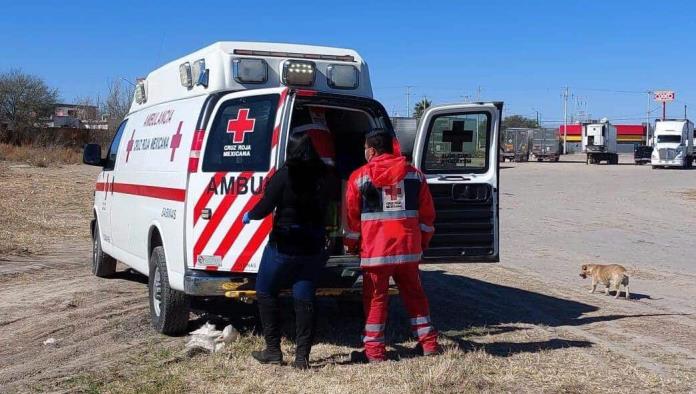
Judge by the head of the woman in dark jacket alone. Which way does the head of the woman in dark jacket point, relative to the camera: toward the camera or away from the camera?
away from the camera

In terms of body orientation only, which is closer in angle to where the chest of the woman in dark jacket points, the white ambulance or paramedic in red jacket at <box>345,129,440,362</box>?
the white ambulance

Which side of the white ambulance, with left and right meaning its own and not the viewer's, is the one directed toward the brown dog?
right

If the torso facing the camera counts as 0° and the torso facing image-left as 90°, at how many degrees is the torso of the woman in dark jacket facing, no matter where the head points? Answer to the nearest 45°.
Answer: approximately 135°

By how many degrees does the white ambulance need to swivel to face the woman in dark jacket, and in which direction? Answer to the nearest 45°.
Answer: approximately 135° to its left

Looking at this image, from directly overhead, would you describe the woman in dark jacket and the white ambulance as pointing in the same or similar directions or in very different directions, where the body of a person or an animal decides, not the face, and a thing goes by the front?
same or similar directions

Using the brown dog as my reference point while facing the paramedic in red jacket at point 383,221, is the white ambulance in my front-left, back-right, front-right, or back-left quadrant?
front-right

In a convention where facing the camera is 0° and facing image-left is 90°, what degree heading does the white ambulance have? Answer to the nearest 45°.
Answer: approximately 135°

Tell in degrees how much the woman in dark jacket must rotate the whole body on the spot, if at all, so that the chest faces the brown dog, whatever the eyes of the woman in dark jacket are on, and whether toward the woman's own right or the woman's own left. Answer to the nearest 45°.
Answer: approximately 90° to the woman's own right

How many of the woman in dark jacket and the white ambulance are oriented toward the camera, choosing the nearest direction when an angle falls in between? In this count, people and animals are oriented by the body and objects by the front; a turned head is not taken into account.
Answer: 0
